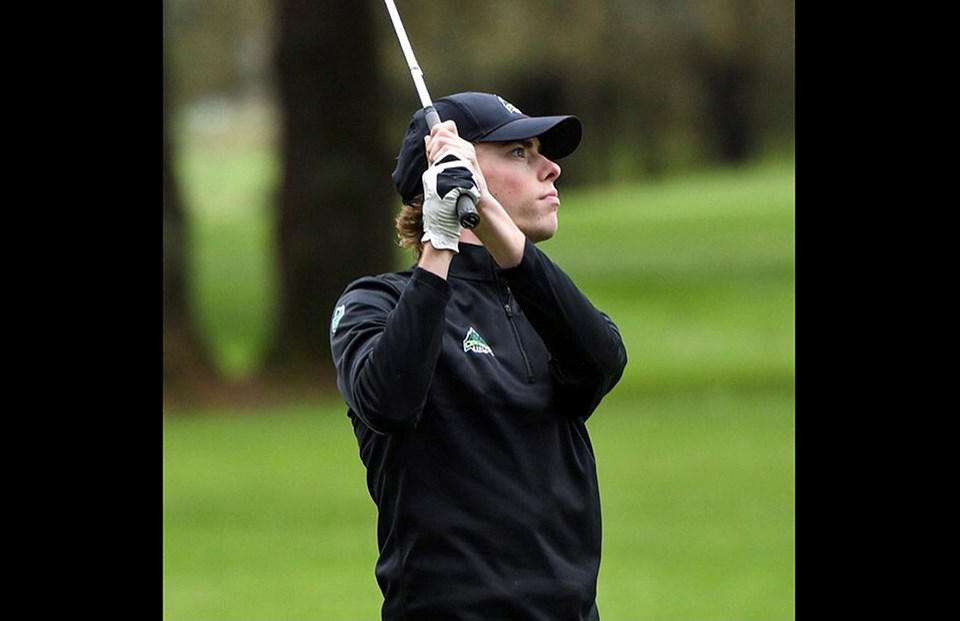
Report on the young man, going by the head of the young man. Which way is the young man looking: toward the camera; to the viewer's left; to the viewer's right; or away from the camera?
to the viewer's right

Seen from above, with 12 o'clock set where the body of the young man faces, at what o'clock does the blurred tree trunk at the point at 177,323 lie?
The blurred tree trunk is roughly at 7 o'clock from the young man.

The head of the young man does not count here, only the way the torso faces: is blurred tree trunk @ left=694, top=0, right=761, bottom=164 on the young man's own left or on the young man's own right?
on the young man's own left

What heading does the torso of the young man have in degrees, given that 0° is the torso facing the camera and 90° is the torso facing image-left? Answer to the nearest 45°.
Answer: approximately 315°

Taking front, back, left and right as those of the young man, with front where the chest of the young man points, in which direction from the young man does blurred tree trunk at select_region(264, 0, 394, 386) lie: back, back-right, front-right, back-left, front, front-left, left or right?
back-left
